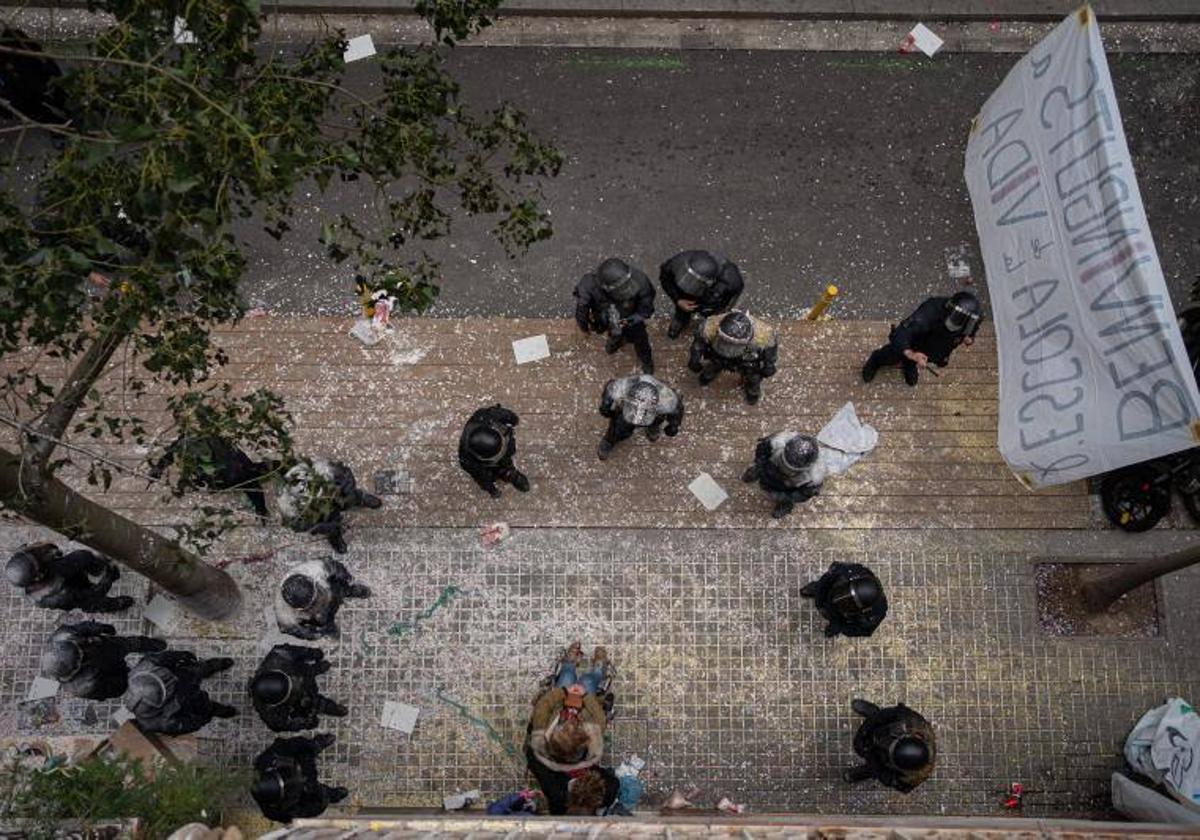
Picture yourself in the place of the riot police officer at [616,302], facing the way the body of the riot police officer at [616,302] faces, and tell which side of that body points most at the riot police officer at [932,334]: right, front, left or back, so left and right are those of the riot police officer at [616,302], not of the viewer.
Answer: left

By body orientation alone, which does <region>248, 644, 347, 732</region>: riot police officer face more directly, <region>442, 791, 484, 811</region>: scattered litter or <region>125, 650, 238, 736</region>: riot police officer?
the scattered litter

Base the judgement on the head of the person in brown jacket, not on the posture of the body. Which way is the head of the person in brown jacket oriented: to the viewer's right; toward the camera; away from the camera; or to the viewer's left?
away from the camera

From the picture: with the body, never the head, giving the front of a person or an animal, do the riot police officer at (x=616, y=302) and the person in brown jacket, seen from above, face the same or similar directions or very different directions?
very different directions

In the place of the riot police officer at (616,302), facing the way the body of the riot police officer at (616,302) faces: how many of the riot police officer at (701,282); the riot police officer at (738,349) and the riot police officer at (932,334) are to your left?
3

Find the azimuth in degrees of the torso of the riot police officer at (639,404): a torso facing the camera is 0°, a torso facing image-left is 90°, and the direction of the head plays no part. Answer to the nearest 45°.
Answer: approximately 0°

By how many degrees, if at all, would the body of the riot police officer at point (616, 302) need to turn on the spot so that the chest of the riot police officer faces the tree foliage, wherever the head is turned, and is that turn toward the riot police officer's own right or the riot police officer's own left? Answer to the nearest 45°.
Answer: approximately 45° to the riot police officer's own right
